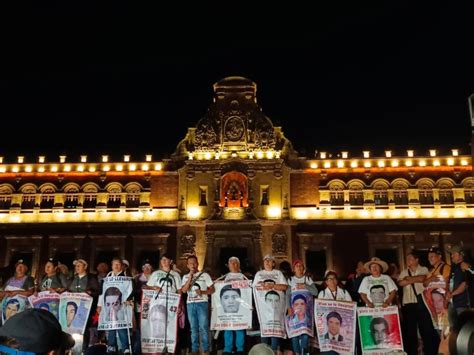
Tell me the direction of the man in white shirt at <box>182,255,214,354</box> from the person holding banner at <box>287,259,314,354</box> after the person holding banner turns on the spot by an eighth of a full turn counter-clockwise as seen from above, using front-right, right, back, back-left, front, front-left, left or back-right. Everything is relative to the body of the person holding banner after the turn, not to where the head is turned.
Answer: back-right

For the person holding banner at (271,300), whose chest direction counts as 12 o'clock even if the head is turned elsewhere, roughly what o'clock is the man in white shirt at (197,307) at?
The man in white shirt is roughly at 3 o'clock from the person holding banner.

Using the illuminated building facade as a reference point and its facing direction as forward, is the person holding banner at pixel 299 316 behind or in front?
in front

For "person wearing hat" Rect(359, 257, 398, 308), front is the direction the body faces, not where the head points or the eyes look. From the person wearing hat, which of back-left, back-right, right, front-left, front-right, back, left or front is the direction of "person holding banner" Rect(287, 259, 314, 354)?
right

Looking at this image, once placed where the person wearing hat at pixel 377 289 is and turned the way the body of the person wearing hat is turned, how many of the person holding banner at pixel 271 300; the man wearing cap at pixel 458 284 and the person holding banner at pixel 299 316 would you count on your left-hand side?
1

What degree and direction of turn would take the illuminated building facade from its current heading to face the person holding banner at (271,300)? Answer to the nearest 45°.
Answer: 0° — it already faces them

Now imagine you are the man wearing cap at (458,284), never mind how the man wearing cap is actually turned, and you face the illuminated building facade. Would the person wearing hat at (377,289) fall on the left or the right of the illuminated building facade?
left

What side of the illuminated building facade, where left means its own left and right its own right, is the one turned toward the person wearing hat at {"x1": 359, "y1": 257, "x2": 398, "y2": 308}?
front

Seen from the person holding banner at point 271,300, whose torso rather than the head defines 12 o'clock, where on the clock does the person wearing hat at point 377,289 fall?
The person wearing hat is roughly at 9 o'clock from the person holding banner.

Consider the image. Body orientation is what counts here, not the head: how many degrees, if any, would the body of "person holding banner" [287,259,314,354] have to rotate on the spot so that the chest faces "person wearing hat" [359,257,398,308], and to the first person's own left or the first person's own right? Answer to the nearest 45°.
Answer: approximately 90° to the first person's own left

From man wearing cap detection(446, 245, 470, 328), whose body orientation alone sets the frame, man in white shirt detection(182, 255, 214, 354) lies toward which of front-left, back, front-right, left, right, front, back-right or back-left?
front-right
